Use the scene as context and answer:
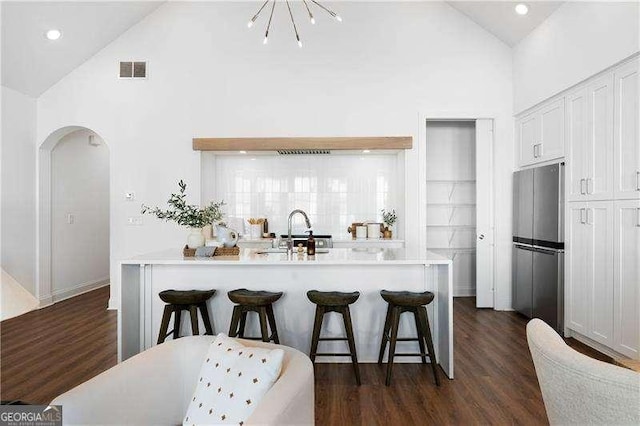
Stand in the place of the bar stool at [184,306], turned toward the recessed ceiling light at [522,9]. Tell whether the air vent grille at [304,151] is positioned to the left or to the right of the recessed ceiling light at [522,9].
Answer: left

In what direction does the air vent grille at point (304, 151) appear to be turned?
toward the camera

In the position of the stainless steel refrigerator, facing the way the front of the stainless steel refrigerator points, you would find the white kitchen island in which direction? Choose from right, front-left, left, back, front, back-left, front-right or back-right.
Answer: front

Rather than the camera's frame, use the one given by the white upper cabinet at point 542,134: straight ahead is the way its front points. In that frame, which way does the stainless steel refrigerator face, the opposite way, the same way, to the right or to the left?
the same way

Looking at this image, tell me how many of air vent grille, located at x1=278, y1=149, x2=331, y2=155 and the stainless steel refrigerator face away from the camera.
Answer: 0

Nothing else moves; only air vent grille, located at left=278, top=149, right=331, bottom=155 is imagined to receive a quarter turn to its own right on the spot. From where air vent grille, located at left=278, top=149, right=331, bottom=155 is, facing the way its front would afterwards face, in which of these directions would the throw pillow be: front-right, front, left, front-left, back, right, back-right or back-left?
left

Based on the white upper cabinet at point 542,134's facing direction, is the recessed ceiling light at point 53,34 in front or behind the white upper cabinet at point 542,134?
in front

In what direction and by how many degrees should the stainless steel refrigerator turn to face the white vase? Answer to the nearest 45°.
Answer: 0° — it already faces it

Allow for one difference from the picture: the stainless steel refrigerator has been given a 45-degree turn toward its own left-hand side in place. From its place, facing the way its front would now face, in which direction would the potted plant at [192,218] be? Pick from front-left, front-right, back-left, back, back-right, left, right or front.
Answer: front-right

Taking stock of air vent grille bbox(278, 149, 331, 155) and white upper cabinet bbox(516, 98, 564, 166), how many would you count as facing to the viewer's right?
0

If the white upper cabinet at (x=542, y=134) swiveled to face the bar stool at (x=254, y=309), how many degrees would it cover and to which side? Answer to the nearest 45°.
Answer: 0° — it already faces it

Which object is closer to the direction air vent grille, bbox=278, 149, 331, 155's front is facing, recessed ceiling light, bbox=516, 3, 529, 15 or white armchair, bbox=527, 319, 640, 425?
the white armchair

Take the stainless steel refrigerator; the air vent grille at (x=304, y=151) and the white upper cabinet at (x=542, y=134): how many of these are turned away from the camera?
0

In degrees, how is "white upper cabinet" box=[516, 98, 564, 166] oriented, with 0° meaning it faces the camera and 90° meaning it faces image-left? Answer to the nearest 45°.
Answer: approximately 45°

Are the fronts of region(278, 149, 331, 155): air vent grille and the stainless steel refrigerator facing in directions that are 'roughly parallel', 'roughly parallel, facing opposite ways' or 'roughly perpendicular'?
roughly perpendicular

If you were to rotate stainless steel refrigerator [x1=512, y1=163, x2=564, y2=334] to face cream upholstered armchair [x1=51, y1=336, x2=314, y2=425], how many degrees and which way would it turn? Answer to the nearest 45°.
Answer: approximately 45° to its left

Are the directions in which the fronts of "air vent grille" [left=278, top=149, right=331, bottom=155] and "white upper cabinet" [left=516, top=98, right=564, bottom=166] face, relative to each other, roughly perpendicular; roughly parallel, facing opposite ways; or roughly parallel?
roughly perpendicular

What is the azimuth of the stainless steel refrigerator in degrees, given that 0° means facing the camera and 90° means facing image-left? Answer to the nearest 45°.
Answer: approximately 45°
